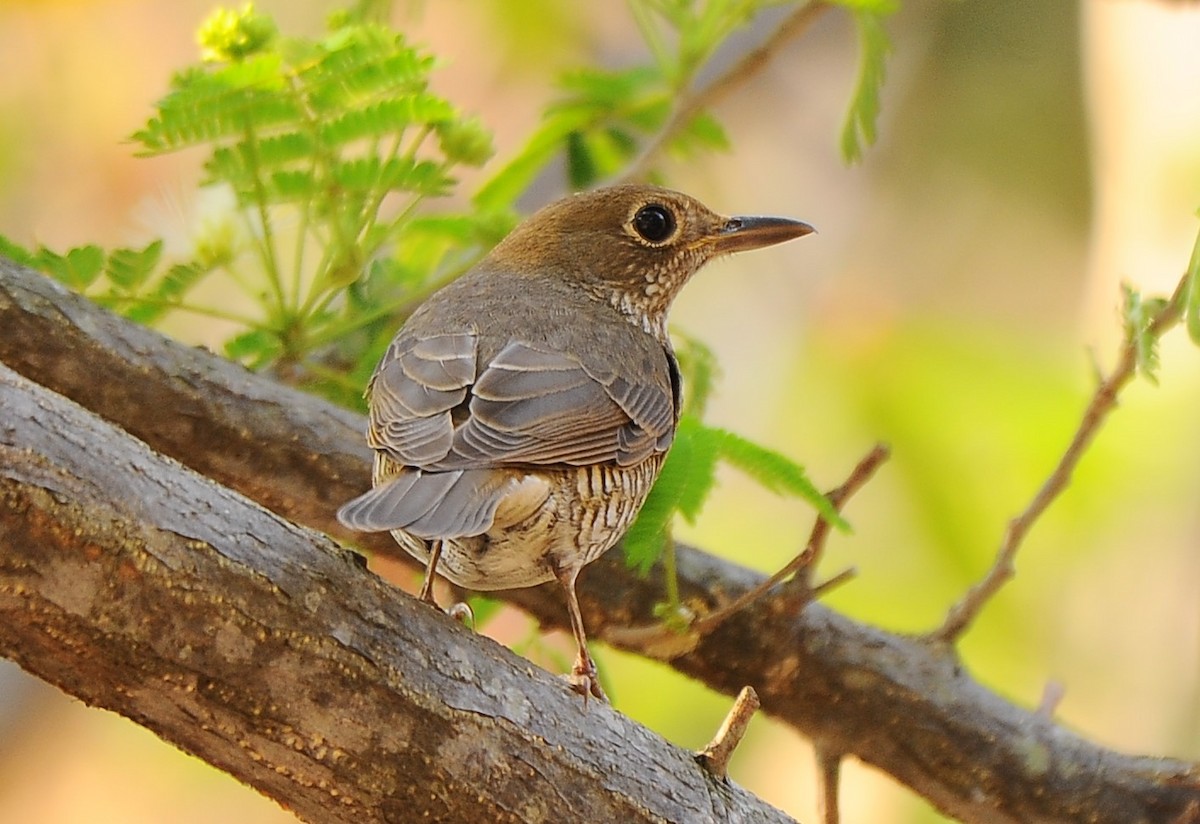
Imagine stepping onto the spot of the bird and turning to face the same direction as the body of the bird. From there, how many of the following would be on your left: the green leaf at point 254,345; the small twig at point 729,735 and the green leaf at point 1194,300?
1

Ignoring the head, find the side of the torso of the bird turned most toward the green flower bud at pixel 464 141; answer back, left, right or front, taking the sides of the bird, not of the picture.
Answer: left

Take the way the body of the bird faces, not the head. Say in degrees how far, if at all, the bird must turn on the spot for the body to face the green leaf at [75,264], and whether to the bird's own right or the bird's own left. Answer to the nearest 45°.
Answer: approximately 135° to the bird's own left

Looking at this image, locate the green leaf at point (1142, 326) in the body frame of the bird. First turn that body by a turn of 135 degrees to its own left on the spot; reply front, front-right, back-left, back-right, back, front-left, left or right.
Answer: back

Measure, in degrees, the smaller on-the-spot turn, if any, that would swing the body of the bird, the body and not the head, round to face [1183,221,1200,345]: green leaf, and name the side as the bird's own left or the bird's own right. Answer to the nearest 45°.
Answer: approximately 45° to the bird's own right

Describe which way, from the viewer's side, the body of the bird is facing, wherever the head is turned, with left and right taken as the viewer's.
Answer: facing away from the viewer and to the right of the viewer

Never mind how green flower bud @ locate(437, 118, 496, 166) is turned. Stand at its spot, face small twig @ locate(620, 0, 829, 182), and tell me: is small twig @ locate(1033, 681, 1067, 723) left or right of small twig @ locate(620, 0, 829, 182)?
right

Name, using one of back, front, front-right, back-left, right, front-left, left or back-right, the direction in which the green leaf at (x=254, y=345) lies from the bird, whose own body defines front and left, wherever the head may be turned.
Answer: left
